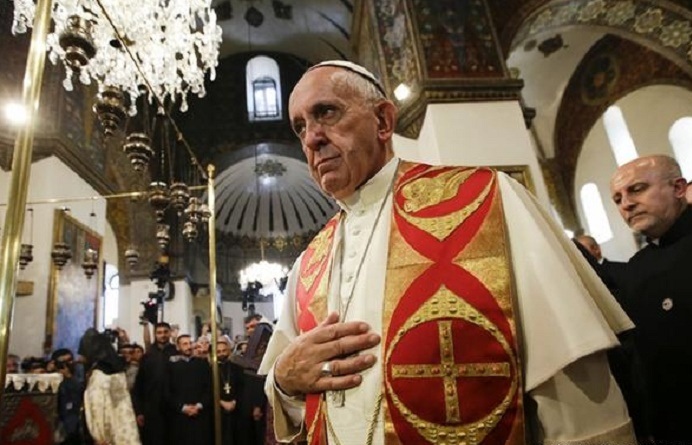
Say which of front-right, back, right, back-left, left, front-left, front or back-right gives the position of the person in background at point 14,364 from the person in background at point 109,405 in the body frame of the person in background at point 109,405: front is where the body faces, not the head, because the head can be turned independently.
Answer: front-left

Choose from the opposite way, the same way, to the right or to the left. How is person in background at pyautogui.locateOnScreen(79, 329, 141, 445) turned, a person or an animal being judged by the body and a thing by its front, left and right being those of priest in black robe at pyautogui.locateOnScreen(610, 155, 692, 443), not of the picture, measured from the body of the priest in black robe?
to the right

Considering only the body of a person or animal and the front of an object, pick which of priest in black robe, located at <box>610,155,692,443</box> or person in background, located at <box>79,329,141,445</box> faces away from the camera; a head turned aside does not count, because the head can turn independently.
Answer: the person in background

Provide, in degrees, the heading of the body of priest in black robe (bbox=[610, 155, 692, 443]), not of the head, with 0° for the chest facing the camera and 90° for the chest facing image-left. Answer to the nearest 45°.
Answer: approximately 45°

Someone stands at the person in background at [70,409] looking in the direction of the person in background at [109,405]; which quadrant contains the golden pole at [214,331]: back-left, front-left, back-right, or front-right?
front-right

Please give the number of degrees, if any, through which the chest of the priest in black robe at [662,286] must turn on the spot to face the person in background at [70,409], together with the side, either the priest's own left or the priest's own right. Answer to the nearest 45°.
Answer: approximately 45° to the priest's own right

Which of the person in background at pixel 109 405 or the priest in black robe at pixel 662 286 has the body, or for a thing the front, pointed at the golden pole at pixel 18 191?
the priest in black robe

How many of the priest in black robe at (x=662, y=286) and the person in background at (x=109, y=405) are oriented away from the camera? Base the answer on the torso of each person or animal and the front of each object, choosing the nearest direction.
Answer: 1

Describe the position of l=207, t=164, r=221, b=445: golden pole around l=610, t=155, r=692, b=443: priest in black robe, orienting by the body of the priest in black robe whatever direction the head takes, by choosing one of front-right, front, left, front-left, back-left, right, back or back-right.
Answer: front-right

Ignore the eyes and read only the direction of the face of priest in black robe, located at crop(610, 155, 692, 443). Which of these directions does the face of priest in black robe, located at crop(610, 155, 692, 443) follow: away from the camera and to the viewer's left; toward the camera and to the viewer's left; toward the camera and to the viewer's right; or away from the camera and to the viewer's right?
toward the camera and to the viewer's left

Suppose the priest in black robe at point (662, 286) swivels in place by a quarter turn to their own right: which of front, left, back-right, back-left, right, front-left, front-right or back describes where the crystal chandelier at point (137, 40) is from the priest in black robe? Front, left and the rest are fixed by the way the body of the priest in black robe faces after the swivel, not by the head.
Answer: front-left

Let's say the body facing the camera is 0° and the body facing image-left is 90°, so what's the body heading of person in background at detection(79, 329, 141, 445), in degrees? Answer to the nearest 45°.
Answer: approximately 180°

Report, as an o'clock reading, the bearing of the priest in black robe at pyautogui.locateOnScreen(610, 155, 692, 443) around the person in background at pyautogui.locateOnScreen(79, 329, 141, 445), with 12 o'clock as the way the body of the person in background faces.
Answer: The priest in black robe is roughly at 5 o'clock from the person in background.

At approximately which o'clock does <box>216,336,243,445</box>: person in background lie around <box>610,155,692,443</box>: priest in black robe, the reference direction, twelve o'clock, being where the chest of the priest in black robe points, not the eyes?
The person in background is roughly at 2 o'clock from the priest in black robe.

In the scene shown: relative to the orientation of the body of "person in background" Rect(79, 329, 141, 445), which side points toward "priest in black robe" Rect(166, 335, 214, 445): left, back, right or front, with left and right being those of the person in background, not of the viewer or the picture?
right
